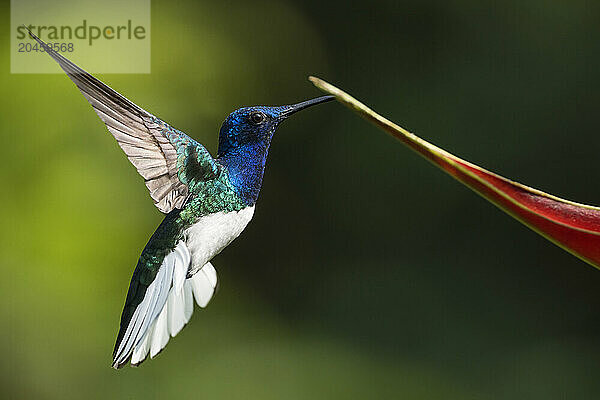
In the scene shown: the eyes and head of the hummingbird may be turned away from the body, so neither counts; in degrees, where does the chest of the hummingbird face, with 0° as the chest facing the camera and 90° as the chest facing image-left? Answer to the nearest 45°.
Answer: approximately 270°
